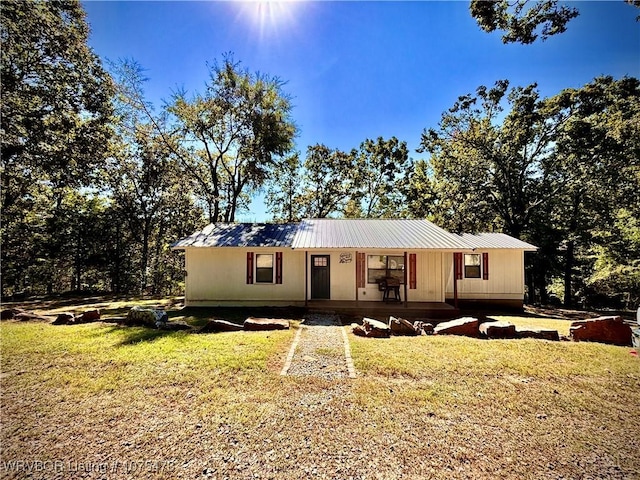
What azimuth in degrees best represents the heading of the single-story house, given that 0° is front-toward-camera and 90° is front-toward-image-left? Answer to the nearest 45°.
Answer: approximately 0°

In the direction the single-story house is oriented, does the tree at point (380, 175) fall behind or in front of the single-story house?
behind

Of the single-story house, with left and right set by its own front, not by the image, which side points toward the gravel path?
front

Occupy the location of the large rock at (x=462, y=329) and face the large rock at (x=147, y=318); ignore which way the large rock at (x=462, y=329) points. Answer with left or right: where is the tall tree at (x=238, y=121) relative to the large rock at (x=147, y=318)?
right

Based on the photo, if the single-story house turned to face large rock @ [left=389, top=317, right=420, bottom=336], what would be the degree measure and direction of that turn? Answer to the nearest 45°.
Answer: approximately 45° to its left

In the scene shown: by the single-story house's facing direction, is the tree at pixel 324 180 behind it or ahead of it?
behind

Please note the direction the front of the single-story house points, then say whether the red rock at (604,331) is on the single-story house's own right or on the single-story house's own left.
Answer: on the single-story house's own left

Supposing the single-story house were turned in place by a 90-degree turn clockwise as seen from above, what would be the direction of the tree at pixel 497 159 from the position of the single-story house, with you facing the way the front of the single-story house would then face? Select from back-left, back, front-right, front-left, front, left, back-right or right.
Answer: back-right
